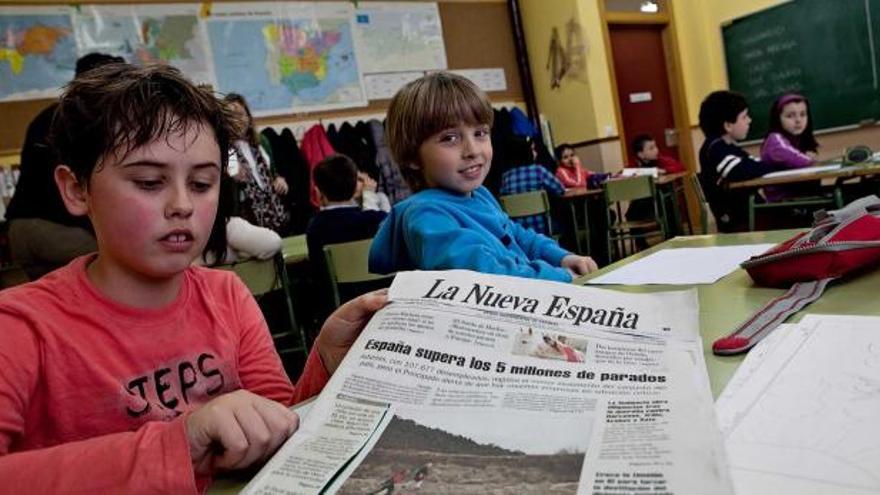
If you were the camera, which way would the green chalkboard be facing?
facing the viewer and to the left of the viewer

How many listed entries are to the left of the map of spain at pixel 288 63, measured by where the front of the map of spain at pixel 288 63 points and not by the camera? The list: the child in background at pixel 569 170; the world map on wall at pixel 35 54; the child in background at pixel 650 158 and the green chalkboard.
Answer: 3

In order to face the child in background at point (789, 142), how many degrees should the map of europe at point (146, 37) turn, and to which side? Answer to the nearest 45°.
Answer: approximately 45° to its left

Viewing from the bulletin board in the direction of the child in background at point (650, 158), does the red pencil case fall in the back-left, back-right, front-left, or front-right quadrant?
front-right

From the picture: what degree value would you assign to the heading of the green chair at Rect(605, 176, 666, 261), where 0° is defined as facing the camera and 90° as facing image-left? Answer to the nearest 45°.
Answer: approximately 225°

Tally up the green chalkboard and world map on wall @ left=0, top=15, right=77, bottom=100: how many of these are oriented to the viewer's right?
0

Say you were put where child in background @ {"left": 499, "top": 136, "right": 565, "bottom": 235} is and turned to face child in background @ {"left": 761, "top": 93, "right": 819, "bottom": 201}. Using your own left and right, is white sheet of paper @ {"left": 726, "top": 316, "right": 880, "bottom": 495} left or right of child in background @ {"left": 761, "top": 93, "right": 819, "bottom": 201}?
right

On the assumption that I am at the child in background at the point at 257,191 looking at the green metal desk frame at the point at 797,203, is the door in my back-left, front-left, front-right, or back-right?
front-left

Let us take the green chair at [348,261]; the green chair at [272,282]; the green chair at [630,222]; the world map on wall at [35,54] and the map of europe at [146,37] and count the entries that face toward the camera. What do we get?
2

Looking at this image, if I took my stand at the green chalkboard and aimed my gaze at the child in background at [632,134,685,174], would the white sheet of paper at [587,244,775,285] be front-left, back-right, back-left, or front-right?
front-left

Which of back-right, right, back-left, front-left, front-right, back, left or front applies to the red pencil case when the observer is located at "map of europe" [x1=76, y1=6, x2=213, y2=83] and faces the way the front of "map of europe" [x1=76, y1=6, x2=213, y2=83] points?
front

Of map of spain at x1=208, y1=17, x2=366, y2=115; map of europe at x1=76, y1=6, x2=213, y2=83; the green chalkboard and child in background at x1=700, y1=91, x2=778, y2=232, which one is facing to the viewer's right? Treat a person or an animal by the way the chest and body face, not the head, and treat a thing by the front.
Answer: the child in background

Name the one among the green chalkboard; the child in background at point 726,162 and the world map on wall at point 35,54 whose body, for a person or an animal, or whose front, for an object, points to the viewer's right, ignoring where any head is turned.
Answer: the child in background

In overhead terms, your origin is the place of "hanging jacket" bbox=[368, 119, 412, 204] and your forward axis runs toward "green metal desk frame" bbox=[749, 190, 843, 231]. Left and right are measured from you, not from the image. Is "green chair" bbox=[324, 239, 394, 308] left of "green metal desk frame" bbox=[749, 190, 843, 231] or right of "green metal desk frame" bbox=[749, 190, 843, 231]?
right

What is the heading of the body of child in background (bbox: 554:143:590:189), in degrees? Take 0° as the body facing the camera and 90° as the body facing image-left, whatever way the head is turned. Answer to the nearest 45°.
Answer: approximately 315°

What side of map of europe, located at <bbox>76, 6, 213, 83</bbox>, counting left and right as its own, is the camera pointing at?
front

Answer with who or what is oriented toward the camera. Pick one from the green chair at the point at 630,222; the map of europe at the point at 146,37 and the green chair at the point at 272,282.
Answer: the map of europe

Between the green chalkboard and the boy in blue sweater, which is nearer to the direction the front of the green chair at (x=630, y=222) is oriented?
the green chalkboard

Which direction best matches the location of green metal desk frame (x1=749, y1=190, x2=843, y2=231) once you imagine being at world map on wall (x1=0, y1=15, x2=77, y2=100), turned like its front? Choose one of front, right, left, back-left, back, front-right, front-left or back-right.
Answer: front-left

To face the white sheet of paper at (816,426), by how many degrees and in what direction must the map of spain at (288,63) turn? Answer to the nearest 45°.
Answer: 0° — it already faces it
